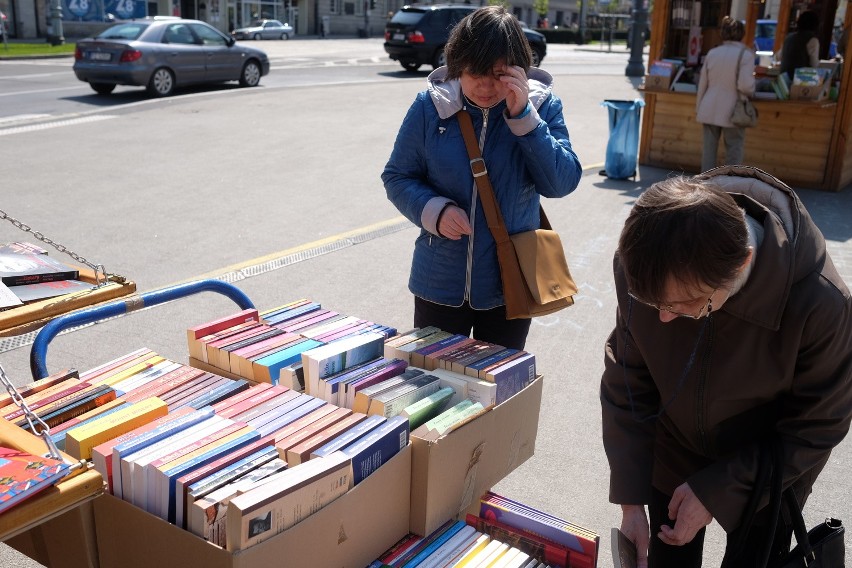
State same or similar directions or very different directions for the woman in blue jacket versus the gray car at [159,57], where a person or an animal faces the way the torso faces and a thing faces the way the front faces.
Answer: very different directions

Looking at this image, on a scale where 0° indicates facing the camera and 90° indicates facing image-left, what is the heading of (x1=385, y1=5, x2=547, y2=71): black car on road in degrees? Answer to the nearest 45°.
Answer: approximately 225°

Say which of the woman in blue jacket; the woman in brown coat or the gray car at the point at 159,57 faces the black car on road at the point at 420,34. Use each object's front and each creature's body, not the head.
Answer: the gray car

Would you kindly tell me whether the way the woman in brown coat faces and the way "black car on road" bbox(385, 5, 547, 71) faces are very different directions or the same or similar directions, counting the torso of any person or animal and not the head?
very different directions

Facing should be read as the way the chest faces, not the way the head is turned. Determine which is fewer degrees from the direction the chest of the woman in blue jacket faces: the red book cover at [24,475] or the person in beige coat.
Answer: the red book cover

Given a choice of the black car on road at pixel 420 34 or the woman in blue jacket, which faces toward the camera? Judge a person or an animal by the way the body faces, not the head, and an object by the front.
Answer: the woman in blue jacket

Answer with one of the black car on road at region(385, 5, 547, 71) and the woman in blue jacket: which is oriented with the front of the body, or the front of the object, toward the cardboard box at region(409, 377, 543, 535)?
the woman in blue jacket

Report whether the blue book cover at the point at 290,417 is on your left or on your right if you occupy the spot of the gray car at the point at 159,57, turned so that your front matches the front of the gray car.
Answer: on your right

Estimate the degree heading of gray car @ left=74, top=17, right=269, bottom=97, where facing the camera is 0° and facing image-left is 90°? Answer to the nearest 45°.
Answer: approximately 225°

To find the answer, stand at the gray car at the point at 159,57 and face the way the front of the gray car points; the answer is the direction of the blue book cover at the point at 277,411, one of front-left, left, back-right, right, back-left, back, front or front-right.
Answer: back-right

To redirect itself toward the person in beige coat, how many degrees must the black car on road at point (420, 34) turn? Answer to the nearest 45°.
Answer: approximately 135° to its right

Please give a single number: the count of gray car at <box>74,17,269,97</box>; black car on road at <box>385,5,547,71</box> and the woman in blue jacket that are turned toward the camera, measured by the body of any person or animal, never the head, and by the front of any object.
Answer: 1

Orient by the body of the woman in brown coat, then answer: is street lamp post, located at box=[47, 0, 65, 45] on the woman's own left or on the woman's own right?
on the woman's own right

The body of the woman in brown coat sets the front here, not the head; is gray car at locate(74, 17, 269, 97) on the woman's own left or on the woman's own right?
on the woman's own right

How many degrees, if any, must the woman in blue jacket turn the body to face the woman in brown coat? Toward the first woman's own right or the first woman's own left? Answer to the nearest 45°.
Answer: approximately 45° to the first woman's own left

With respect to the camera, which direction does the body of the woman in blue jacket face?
toward the camera

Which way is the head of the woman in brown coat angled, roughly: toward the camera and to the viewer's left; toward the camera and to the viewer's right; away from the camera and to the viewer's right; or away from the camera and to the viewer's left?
toward the camera and to the viewer's left

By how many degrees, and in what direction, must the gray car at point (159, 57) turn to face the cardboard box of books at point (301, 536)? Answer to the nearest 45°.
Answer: approximately 135° to its right
